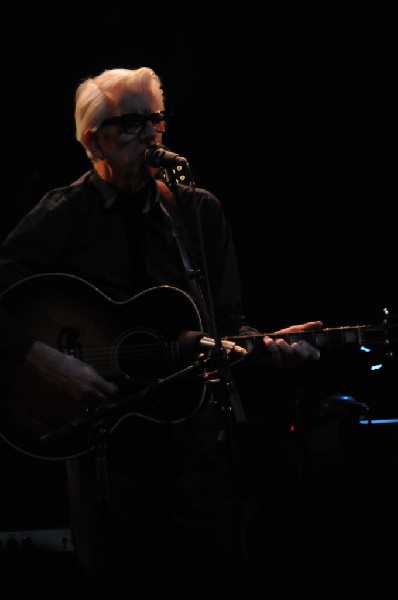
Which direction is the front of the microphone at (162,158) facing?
to the viewer's left
